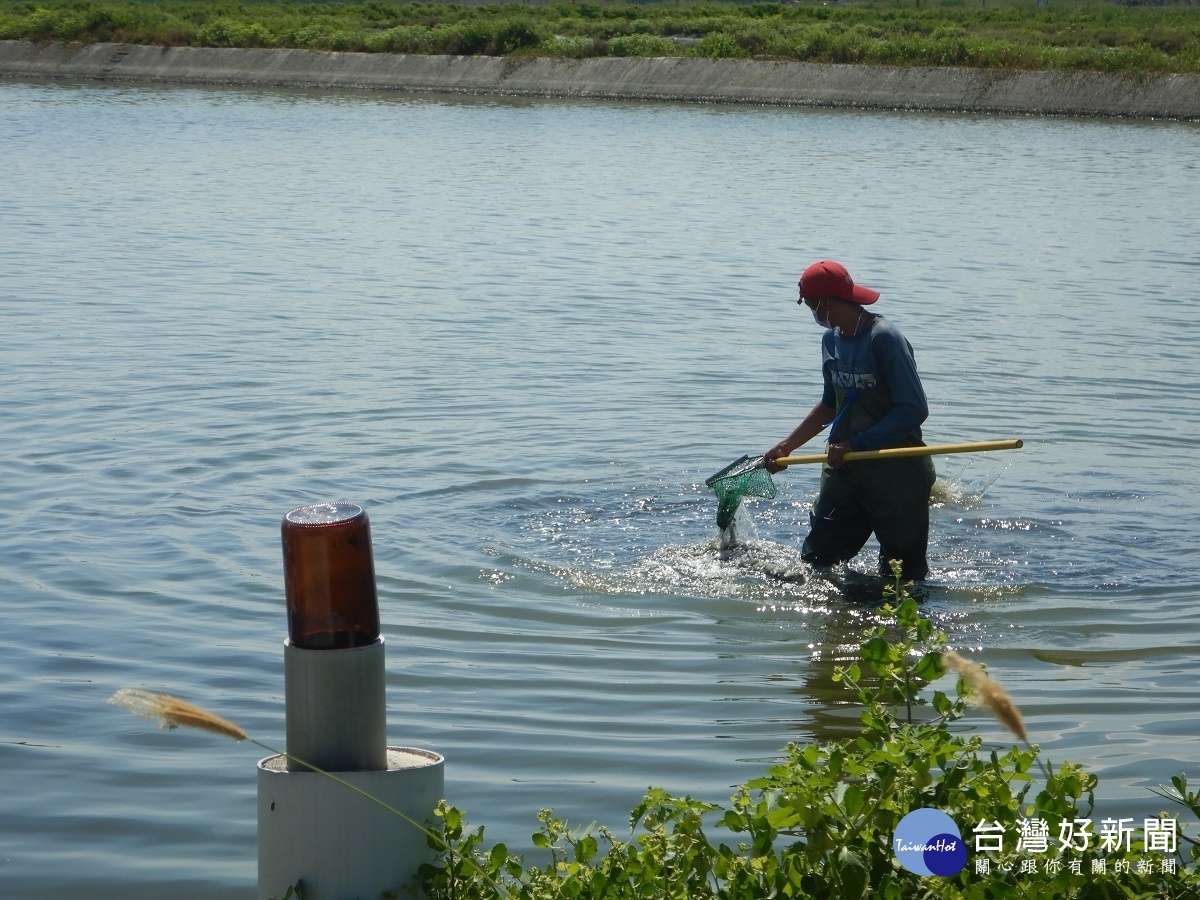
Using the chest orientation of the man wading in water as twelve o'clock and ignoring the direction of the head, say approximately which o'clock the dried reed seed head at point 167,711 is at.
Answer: The dried reed seed head is roughly at 11 o'clock from the man wading in water.

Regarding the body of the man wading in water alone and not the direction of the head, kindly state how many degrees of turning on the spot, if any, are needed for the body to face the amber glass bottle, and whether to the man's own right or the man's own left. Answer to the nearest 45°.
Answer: approximately 45° to the man's own left

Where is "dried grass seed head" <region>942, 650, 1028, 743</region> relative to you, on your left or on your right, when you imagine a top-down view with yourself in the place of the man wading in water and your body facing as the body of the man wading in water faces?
on your left

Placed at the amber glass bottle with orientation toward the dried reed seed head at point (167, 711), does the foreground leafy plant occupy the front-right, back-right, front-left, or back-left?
back-left

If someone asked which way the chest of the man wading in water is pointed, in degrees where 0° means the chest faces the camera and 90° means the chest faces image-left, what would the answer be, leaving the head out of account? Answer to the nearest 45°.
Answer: approximately 45°

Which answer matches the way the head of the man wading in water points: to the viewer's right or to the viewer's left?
to the viewer's left

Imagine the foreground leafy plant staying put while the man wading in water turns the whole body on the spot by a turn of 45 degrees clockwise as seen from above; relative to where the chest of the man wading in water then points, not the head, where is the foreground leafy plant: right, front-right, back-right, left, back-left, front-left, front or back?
left
